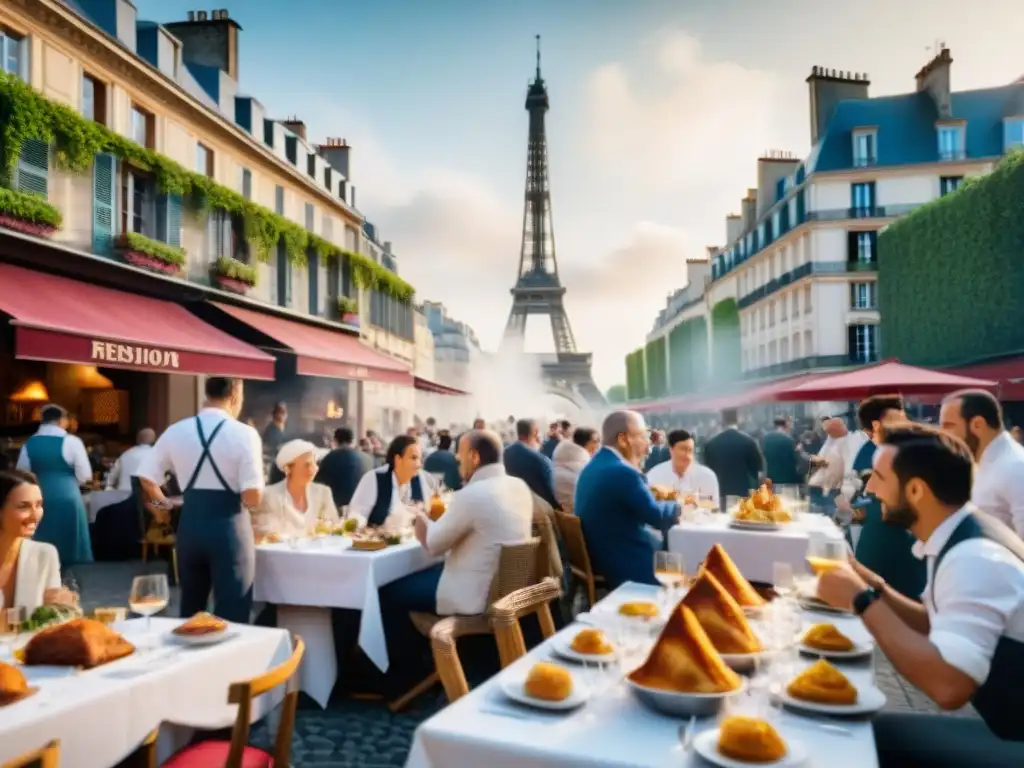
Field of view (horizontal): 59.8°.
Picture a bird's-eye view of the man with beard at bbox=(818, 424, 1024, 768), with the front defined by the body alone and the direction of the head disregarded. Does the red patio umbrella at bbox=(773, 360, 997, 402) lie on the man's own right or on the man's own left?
on the man's own right

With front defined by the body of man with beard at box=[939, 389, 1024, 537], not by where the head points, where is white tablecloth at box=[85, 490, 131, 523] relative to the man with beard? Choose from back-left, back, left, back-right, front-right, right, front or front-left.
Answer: front

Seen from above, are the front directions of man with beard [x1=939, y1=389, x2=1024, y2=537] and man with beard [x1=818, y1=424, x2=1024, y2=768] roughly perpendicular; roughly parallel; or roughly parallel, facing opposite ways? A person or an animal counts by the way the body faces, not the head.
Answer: roughly parallel

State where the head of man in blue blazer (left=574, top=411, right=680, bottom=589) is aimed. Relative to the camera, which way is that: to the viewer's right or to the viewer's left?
to the viewer's right

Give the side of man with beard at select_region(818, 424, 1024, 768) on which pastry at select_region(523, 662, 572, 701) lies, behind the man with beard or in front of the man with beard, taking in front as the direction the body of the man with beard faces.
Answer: in front

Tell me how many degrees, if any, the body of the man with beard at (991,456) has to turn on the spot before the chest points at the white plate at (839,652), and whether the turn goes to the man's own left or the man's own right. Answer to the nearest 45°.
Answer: approximately 90° to the man's own left

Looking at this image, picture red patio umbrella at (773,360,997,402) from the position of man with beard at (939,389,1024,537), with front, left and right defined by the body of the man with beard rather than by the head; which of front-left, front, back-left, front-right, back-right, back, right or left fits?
right

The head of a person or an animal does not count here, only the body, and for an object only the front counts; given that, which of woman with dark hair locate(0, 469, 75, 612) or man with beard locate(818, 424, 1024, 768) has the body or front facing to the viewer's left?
the man with beard

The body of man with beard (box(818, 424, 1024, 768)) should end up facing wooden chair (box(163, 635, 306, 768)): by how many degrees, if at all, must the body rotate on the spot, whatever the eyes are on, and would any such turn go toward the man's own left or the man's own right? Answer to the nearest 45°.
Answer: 0° — they already face it

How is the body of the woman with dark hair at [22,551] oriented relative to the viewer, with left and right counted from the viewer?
facing the viewer and to the right of the viewer

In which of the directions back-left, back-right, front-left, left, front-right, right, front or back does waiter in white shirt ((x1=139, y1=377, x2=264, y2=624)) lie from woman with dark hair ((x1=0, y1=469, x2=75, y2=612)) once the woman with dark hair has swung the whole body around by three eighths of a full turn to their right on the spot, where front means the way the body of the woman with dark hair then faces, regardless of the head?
back-right

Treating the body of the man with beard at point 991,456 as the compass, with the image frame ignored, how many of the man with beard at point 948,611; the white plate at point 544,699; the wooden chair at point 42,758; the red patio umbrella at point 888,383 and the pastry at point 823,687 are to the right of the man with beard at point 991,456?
1

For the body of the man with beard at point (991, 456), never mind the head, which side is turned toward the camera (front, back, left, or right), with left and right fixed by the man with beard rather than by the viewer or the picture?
left

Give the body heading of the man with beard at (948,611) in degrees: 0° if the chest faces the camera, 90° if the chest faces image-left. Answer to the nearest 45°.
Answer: approximately 90°

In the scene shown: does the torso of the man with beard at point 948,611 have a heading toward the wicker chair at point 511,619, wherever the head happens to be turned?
yes

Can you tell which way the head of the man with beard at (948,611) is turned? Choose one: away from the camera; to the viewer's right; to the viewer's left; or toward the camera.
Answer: to the viewer's left

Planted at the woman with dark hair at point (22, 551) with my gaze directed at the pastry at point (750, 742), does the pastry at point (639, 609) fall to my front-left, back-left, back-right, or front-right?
front-left
